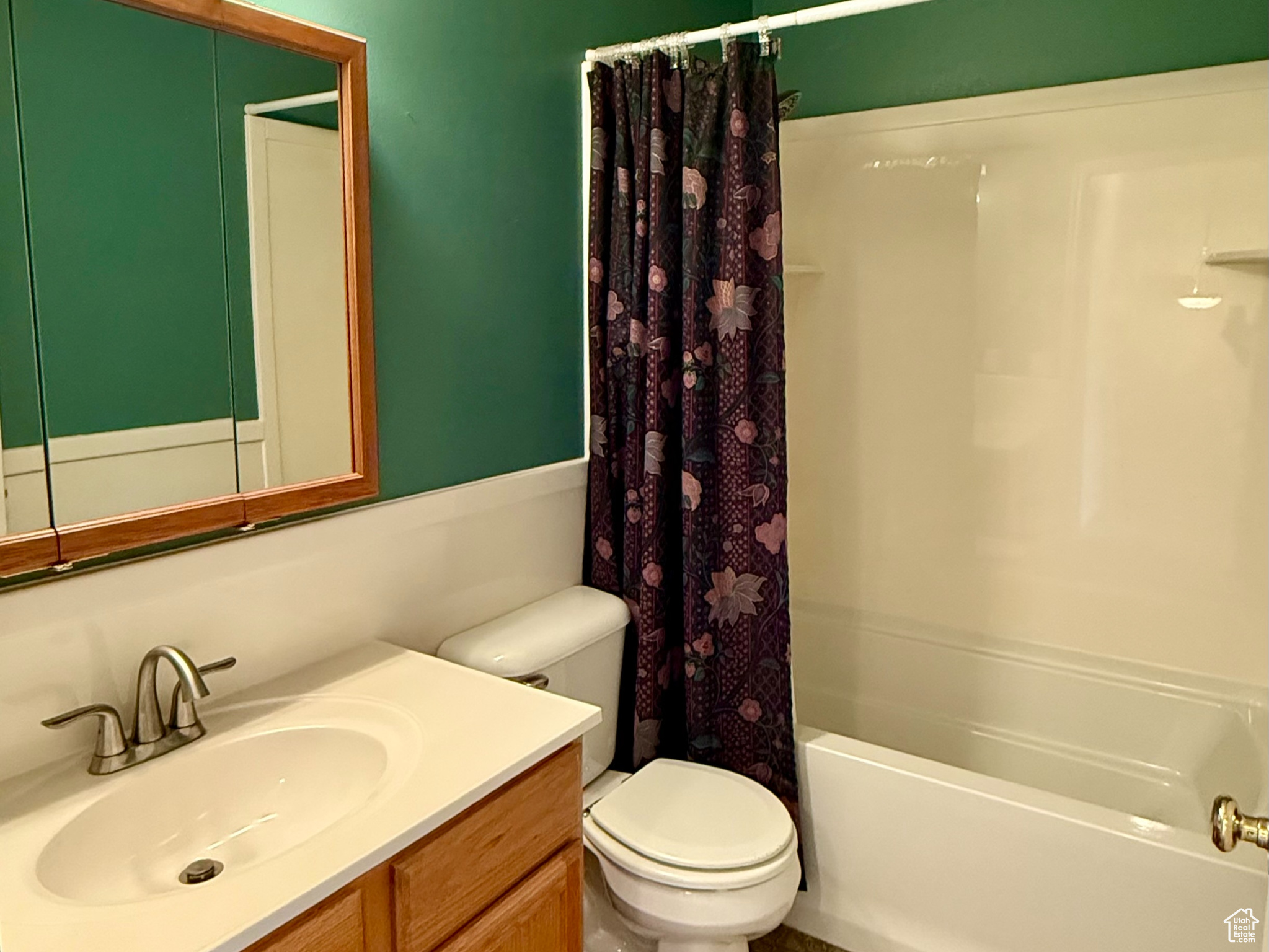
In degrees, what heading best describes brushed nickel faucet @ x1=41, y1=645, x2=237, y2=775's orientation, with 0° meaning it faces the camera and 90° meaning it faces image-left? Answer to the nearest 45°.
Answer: approximately 315°

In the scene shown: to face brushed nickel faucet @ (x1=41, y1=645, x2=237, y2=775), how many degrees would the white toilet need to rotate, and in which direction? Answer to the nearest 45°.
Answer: approximately 90° to its right

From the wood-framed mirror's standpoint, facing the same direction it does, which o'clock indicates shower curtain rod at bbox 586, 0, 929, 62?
The shower curtain rod is roughly at 10 o'clock from the wood-framed mirror.
